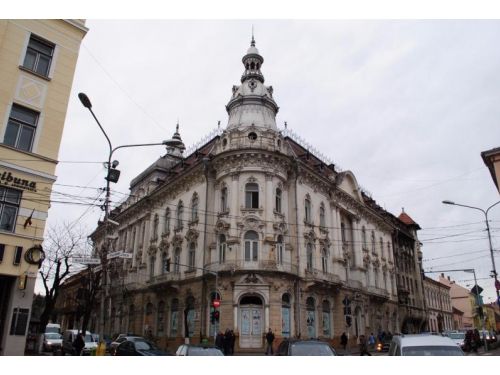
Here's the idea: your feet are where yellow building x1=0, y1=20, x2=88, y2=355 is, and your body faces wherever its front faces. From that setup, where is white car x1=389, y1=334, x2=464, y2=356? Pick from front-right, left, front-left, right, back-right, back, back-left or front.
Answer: front

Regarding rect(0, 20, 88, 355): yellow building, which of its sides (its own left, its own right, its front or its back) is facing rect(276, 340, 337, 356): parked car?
front

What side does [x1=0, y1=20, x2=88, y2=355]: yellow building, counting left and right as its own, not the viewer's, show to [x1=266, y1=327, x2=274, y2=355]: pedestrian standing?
left

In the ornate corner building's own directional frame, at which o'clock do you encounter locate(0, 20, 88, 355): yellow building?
The yellow building is roughly at 1 o'clock from the ornate corner building.

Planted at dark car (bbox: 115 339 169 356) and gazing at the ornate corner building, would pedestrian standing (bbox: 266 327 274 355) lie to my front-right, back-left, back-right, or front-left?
front-right

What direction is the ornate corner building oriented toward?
toward the camera

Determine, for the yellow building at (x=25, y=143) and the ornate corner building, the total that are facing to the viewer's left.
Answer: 0

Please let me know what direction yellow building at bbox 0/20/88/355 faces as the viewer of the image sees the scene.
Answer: facing the viewer and to the right of the viewer

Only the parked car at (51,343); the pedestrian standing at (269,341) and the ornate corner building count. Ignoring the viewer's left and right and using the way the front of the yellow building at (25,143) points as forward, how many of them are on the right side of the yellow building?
0

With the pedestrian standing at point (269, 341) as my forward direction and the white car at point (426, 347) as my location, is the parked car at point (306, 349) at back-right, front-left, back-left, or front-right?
front-left

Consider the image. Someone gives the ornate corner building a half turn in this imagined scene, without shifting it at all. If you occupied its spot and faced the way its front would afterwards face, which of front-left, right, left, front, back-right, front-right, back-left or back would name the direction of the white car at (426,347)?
back

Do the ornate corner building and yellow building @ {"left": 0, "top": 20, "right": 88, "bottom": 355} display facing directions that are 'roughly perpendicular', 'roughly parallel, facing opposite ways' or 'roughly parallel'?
roughly perpendicular

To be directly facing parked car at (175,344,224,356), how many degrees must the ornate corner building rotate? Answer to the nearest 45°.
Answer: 0° — it already faces it

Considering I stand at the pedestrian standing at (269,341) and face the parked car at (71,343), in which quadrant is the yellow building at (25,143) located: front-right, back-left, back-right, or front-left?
front-left
